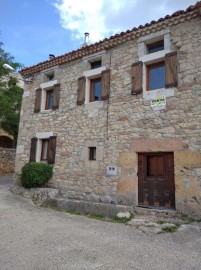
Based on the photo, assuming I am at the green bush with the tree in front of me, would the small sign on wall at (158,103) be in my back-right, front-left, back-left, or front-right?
back-right

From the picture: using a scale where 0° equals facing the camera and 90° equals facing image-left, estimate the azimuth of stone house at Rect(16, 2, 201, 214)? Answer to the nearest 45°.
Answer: approximately 45°

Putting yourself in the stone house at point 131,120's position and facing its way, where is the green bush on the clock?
The green bush is roughly at 2 o'clock from the stone house.

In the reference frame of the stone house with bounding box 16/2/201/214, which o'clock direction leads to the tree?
The tree is roughly at 3 o'clock from the stone house.
